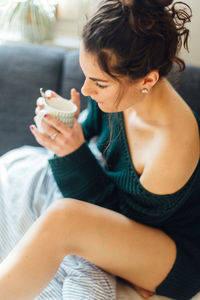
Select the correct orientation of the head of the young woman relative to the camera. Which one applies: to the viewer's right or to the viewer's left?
to the viewer's left

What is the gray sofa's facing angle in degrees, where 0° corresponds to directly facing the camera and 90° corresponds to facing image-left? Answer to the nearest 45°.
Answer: approximately 0°
